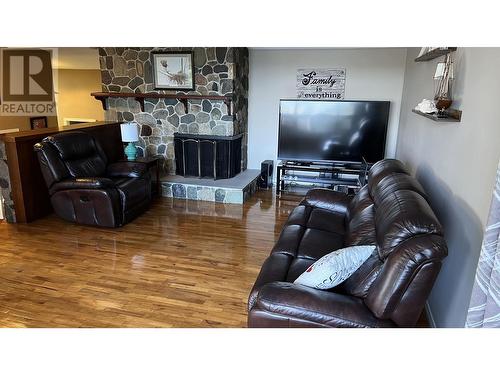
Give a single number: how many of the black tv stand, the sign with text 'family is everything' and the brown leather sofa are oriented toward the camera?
2

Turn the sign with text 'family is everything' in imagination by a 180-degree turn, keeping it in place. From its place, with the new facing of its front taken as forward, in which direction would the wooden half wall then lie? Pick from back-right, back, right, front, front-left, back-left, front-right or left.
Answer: back-left

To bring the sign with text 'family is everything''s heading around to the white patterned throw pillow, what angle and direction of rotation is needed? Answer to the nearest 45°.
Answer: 0° — it already faces it

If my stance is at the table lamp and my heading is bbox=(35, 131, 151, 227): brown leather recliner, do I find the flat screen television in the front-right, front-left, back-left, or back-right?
back-left

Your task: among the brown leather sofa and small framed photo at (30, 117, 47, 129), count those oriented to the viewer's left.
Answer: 1

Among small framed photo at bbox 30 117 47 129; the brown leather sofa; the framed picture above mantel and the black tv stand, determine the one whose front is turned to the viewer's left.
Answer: the brown leather sofa
